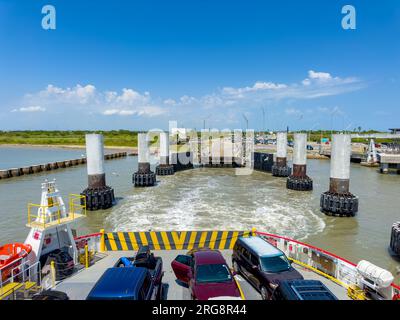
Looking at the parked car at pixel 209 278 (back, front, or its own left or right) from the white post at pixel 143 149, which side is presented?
back

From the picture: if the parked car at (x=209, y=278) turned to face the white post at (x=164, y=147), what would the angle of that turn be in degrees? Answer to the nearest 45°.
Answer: approximately 180°

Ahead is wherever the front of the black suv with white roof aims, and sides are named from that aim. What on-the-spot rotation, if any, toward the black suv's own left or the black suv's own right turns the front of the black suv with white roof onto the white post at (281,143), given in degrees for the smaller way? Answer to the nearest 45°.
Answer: approximately 135° to the black suv's own left

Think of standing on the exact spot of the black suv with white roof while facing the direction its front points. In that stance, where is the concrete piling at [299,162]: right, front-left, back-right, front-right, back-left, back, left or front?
back-left

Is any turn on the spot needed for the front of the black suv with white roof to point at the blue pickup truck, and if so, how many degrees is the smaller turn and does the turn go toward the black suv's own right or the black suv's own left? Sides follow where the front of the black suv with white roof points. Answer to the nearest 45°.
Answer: approximately 90° to the black suv's own right

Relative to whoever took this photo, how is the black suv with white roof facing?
facing the viewer and to the right of the viewer

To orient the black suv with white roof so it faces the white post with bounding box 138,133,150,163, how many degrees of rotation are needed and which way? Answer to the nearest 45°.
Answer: approximately 180°

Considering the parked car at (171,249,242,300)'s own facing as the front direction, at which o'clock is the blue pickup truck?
The blue pickup truck is roughly at 2 o'clock from the parked car.

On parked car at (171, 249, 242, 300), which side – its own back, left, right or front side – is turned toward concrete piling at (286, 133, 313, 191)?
back

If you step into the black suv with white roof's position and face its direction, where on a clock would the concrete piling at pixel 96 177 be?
The concrete piling is roughly at 6 o'clock from the black suv with white roof.

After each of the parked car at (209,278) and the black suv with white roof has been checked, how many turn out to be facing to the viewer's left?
0

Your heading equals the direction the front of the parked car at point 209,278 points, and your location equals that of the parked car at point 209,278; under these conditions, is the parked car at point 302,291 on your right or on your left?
on your left

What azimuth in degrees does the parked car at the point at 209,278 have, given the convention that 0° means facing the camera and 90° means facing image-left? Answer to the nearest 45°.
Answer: approximately 0°
